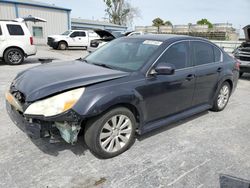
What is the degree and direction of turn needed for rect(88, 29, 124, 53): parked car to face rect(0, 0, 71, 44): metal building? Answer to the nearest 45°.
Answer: approximately 90° to its right

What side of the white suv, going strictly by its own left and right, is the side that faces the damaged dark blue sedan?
left

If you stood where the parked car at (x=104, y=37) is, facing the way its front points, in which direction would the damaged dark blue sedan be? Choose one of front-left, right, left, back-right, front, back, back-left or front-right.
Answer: front-left

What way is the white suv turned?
to the viewer's left

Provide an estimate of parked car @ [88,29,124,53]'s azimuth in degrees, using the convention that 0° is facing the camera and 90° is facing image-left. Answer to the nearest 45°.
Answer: approximately 45°

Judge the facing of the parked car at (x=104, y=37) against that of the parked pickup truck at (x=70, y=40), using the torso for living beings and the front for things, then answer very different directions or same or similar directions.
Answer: same or similar directions

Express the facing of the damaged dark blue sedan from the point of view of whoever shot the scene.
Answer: facing the viewer and to the left of the viewer

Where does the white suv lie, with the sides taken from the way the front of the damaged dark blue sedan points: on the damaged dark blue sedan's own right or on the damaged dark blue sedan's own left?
on the damaged dark blue sedan's own right

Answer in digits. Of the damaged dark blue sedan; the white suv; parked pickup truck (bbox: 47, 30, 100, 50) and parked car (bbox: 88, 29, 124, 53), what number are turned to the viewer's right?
0

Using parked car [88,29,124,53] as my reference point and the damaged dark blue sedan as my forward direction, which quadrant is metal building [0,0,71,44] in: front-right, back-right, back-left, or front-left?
back-right

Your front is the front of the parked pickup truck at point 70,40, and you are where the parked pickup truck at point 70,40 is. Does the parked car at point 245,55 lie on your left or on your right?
on your left

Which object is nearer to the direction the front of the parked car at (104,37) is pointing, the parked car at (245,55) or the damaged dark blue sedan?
the damaged dark blue sedan

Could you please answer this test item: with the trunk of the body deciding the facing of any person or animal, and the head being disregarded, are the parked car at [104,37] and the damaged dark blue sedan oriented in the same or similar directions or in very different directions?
same or similar directions

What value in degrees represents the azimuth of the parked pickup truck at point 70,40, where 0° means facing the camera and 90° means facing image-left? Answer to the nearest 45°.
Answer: approximately 45°

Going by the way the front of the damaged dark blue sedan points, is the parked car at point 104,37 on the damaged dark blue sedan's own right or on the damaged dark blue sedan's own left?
on the damaged dark blue sedan's own right
